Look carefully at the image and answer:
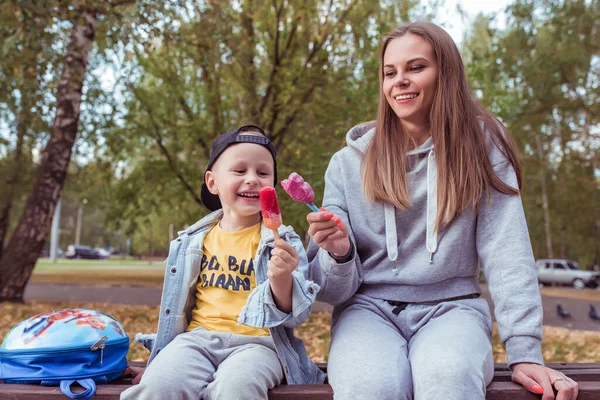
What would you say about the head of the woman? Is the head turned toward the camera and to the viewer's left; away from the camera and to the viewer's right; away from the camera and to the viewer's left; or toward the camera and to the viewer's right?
toward the camera and to the viewer's left

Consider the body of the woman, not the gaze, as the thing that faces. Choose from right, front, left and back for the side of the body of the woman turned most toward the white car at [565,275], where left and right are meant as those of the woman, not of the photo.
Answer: back

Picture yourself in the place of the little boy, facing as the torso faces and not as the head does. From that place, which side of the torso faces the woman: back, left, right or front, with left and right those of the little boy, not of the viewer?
left

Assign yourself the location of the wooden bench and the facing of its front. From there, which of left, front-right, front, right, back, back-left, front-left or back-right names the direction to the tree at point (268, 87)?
back

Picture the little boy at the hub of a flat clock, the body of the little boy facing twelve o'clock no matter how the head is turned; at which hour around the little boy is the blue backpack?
The blue backpack is roughly at 3 o'clock from the little boy.

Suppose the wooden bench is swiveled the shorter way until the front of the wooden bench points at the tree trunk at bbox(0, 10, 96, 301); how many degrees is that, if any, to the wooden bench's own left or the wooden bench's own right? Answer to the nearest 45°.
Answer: approximately 135° to the wooden bench's own right

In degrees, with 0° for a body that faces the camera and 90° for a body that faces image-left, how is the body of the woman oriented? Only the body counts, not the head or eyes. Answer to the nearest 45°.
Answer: approximately 0°

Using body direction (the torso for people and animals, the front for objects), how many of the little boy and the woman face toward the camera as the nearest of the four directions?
2

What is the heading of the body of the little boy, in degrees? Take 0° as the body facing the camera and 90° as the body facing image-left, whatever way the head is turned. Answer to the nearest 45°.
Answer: approximately 0°

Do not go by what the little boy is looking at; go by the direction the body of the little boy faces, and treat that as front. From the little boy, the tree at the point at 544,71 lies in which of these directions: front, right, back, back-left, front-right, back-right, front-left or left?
back-left
